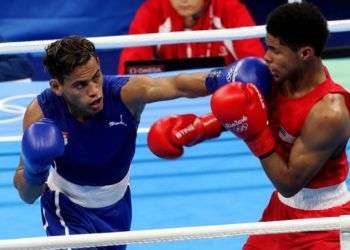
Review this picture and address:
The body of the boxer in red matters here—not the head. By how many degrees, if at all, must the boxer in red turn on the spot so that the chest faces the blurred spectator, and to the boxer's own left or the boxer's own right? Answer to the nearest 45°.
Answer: approximately 90° to the boxer's own right

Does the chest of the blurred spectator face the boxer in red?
yes

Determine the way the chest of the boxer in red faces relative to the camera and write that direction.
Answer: to the viewer's left

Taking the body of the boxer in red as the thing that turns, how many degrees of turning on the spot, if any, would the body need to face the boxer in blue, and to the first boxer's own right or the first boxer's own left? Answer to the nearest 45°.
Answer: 0° — they already face them

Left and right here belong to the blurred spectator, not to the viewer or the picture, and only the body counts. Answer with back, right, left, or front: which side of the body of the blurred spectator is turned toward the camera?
front

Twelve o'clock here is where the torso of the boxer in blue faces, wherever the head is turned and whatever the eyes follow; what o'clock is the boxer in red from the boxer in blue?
The boxer in red is roughly at 11 o'clock from the boxer in blue.

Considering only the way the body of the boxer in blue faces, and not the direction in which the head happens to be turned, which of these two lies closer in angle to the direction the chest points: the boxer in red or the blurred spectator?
the boxer in red

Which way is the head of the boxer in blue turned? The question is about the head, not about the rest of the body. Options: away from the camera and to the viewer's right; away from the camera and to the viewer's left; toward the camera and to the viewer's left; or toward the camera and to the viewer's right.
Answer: toward the camera and to the viewer's right

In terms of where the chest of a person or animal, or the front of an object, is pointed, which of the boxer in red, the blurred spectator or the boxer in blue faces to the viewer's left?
the boxer in red

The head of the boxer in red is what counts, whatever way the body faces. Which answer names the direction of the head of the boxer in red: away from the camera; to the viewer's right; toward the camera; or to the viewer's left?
to the viewer's left

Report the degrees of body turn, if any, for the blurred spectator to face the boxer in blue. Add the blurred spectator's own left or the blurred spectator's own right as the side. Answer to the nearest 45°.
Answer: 0° — they already face them

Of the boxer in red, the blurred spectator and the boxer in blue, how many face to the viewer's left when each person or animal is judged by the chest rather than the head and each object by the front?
1

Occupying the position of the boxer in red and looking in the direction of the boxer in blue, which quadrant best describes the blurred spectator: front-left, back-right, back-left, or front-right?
front-right

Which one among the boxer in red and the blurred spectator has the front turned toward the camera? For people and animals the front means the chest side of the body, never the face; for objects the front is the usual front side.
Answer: the blurred spectator

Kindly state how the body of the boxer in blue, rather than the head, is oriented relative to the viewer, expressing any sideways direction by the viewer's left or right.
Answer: facing the viewer and to the right of the viewer
